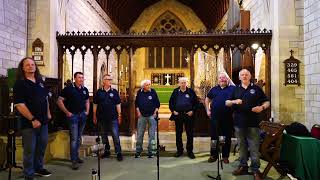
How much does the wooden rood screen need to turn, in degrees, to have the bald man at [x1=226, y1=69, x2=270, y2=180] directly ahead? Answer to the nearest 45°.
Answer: approximately 45° to its left

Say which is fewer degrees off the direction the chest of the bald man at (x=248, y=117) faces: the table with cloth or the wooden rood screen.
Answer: the table with cloth

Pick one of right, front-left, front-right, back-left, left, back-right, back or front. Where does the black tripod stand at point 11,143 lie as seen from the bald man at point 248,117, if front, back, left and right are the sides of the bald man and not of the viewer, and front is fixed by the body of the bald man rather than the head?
right

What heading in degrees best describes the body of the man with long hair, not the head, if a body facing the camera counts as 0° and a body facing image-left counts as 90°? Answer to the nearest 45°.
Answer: approximately 315°

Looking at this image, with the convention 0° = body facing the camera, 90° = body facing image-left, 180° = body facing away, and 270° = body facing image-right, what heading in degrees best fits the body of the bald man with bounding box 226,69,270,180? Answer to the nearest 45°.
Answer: approximately 0°

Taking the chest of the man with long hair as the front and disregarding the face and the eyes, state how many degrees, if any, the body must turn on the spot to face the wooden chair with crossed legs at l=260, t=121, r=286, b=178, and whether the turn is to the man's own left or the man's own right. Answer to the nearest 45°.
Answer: approximately 45° to the man's own left

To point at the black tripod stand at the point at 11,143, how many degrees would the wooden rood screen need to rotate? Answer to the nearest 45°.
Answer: approximately 45° to its right

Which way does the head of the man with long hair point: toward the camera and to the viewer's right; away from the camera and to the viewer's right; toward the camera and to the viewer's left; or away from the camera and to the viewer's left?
toward the camera and to the viewer's right

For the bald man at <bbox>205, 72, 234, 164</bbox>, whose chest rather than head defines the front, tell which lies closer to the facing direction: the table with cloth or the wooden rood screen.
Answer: the table with cloth
